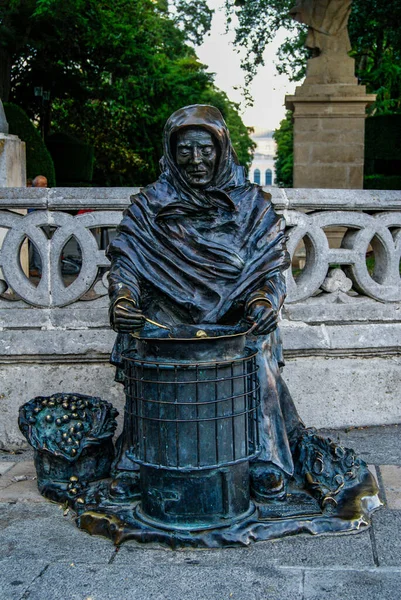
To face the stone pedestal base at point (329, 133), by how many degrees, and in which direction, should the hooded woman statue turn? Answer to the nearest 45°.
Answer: approximately 180°

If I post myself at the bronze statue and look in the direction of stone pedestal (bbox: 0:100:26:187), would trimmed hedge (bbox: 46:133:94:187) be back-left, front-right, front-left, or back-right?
front-right

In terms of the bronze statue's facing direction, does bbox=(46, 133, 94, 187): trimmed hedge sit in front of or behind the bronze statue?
behind

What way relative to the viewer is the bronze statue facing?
toward the camera

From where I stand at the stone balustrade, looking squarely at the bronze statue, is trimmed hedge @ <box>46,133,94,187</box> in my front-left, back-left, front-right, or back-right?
back-right

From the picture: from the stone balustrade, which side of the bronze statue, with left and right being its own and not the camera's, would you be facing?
back

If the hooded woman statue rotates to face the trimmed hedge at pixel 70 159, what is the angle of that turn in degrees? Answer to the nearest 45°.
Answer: approximately 180°

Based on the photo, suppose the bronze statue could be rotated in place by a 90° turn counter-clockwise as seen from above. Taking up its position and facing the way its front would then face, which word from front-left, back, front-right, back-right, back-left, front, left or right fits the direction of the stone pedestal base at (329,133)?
left

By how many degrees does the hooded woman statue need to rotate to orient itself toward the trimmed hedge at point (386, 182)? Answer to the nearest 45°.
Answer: approximately 180°

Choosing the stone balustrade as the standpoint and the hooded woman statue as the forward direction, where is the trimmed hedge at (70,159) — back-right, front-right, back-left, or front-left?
back-right
